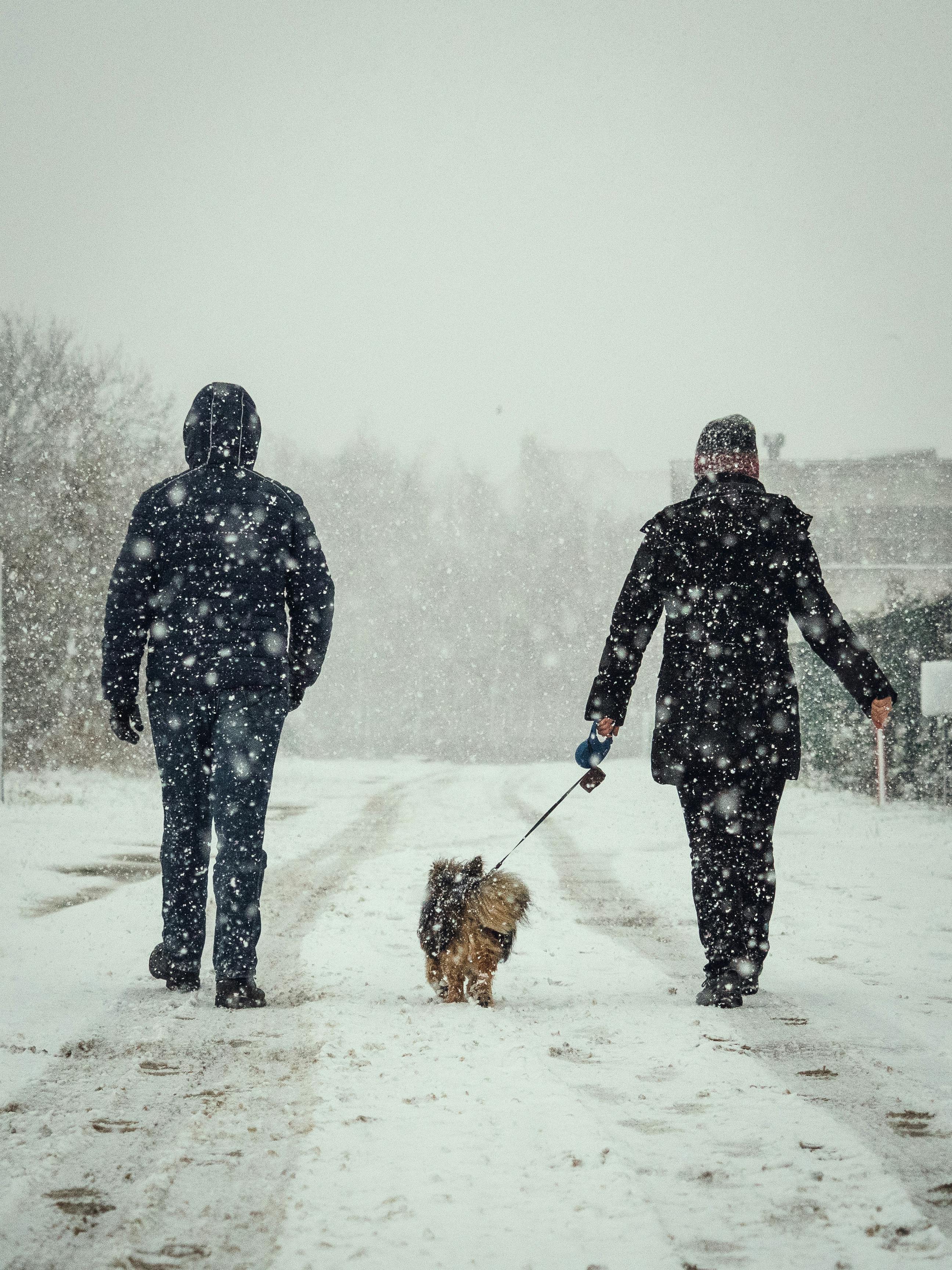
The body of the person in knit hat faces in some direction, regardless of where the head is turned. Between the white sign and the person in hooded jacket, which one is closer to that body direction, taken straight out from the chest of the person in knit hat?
the white sign

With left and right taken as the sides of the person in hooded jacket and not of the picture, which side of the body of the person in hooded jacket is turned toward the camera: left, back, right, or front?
back

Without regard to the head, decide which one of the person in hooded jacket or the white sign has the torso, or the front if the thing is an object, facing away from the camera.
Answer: the person in hooded jacket

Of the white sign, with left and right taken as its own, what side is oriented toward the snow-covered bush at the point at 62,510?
right

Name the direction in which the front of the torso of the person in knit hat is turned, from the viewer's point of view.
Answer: away from the camera

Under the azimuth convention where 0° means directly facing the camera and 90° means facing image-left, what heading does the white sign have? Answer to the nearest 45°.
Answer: approximately 0°

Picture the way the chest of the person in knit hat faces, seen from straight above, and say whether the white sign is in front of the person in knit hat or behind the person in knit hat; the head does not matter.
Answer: in front

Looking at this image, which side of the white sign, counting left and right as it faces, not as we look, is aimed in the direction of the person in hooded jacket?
front

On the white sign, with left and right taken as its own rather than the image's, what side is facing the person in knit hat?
front

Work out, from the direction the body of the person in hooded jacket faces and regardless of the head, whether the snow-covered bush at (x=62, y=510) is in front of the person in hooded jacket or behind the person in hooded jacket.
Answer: in front

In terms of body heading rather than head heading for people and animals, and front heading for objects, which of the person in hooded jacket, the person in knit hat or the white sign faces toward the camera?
the white sign

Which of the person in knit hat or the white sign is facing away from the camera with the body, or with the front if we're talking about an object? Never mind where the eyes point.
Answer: the person in knit hat

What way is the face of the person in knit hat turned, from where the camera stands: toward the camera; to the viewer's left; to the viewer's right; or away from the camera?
away from the camera

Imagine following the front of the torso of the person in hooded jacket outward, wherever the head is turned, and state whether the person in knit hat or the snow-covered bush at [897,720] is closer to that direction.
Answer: the snow-covered bush
